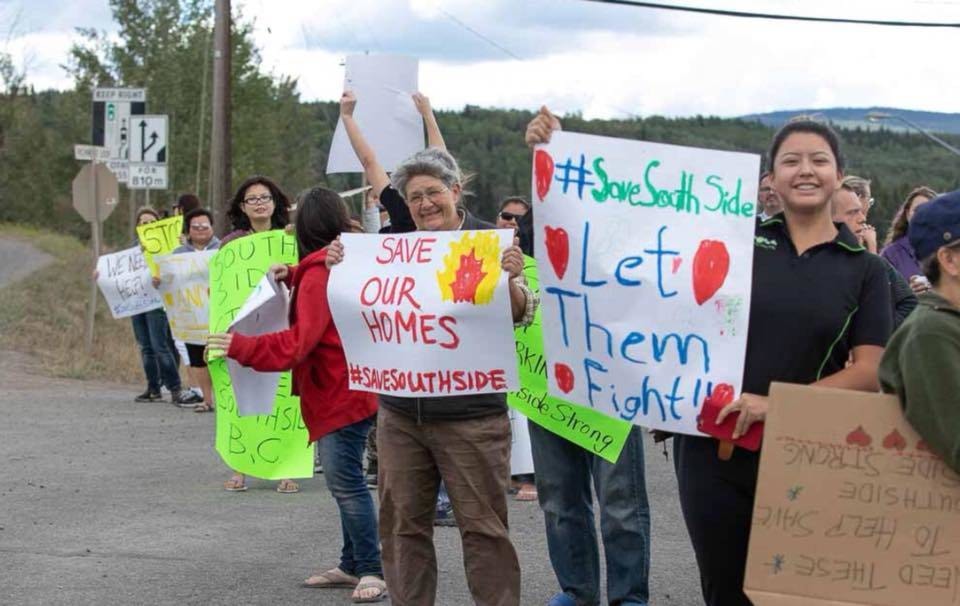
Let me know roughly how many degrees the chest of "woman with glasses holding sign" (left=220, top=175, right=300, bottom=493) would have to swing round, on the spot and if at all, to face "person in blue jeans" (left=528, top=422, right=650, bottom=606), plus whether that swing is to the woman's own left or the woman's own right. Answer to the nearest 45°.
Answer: approximately 45° to the woman's own left

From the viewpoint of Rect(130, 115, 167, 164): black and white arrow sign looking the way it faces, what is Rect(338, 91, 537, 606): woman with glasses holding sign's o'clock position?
The woman with glasses holding sign is roughly at 12 o'clock from the black and white arrow sign.

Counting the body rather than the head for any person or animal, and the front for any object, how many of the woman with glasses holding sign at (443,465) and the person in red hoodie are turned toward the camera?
1

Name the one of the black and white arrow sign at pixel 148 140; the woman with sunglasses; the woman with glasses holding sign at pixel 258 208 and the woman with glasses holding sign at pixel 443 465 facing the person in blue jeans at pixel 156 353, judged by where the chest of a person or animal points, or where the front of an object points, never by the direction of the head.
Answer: the black and white arrow sign

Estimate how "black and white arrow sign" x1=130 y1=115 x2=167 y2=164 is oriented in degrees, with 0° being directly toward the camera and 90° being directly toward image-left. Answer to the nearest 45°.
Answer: approximately 0°

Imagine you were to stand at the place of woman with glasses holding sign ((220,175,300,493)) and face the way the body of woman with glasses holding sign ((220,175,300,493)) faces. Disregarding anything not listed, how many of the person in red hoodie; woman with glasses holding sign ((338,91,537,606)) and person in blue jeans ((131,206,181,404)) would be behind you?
1

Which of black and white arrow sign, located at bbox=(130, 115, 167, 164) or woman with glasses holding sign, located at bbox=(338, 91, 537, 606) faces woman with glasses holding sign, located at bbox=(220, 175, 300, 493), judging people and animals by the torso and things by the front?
the black and white arrow sign

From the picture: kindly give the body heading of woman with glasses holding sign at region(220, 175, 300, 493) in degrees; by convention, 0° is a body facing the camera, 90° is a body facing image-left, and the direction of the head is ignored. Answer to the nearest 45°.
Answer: approximately 0°

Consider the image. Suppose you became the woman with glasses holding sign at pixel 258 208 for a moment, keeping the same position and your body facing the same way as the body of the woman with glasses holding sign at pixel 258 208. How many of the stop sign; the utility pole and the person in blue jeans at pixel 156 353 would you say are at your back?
3

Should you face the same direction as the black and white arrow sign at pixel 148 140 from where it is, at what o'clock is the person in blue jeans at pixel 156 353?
The person in blue jeans is roughly at 12 o'clock from the black and white arrow sign.

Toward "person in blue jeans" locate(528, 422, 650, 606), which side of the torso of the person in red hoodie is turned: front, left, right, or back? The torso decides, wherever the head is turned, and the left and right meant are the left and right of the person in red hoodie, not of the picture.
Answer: back

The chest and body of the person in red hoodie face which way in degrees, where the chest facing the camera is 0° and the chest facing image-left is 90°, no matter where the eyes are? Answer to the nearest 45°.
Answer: approximately 90°
